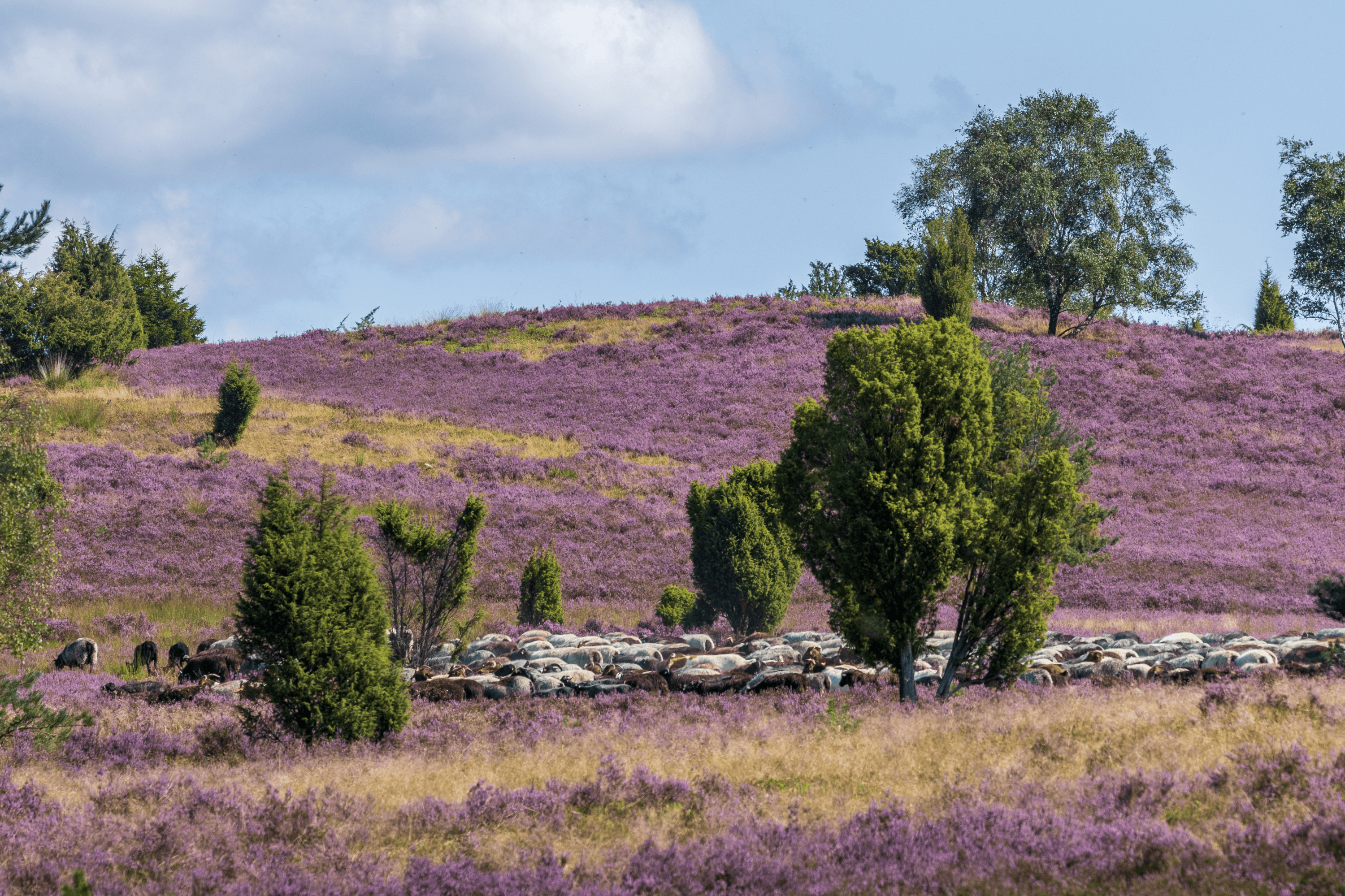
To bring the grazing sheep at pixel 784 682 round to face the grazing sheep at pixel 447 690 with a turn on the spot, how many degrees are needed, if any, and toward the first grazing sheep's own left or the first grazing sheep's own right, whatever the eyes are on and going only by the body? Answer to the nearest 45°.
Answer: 0° — it already faces it

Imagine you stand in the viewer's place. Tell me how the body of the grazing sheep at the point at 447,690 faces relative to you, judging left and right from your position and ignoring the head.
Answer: facing to the left of the viewer

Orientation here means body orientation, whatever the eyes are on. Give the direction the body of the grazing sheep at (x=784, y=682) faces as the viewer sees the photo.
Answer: to the viewer's left

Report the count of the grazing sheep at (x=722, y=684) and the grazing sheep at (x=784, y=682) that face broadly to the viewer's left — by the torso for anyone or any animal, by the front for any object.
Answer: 2

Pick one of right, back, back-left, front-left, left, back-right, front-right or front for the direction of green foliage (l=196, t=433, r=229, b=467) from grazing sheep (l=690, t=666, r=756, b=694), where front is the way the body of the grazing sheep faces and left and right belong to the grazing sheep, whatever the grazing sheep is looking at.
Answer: front-right

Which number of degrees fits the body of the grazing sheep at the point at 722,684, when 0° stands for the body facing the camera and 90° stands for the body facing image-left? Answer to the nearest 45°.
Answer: approximately 90°

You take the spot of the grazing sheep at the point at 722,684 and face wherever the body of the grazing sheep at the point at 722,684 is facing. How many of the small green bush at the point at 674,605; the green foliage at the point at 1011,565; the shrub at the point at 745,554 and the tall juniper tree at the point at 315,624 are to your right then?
2

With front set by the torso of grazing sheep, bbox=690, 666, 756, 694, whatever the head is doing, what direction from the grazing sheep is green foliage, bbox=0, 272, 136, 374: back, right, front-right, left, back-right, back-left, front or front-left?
front-right

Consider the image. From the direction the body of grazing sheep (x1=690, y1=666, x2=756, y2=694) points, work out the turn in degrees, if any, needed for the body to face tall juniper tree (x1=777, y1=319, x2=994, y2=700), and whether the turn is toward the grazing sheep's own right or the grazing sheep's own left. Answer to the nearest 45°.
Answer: approximately 135° to the grazing sheep's own left

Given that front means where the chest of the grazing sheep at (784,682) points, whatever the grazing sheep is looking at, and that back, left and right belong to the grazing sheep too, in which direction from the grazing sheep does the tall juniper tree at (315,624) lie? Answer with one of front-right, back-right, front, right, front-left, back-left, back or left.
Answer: front-left

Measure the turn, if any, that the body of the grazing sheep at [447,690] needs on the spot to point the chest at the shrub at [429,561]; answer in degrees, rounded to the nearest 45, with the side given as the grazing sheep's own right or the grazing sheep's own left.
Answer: approximately 90° to the grazing sheep's own right

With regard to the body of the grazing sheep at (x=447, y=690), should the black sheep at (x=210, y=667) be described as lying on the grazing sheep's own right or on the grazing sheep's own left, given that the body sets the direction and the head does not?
on the grazing sheep's own right
